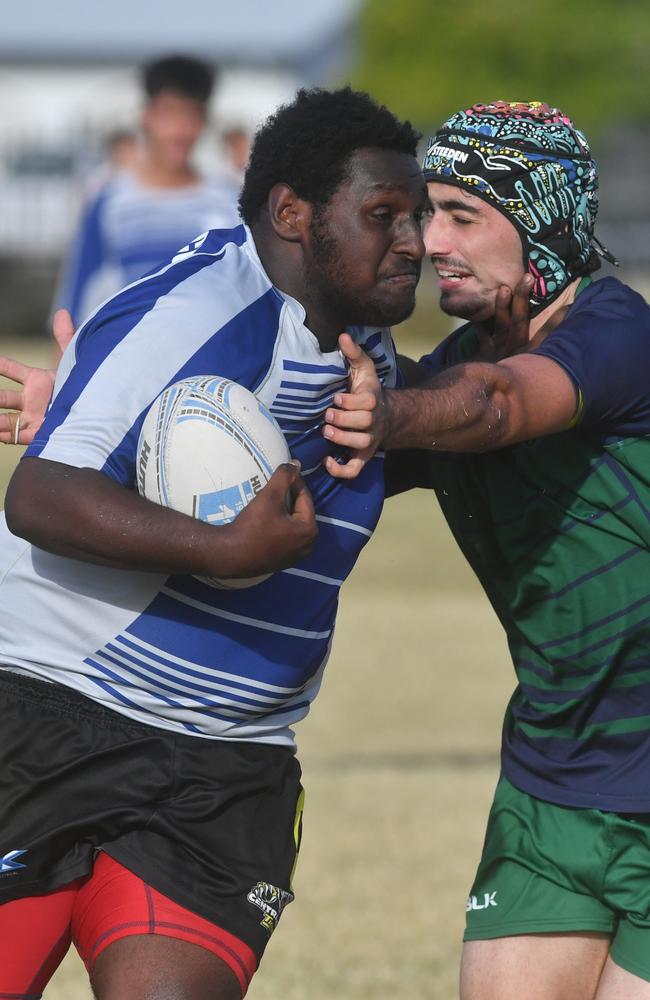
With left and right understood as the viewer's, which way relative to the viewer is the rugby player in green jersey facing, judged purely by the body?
facing the viewer and to the left of the viewer

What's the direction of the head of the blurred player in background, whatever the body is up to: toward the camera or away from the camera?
toward the camera

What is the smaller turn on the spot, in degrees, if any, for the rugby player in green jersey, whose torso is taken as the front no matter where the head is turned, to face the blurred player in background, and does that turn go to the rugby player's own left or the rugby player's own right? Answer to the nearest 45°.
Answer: approximately 90° to the rugby player's own right
